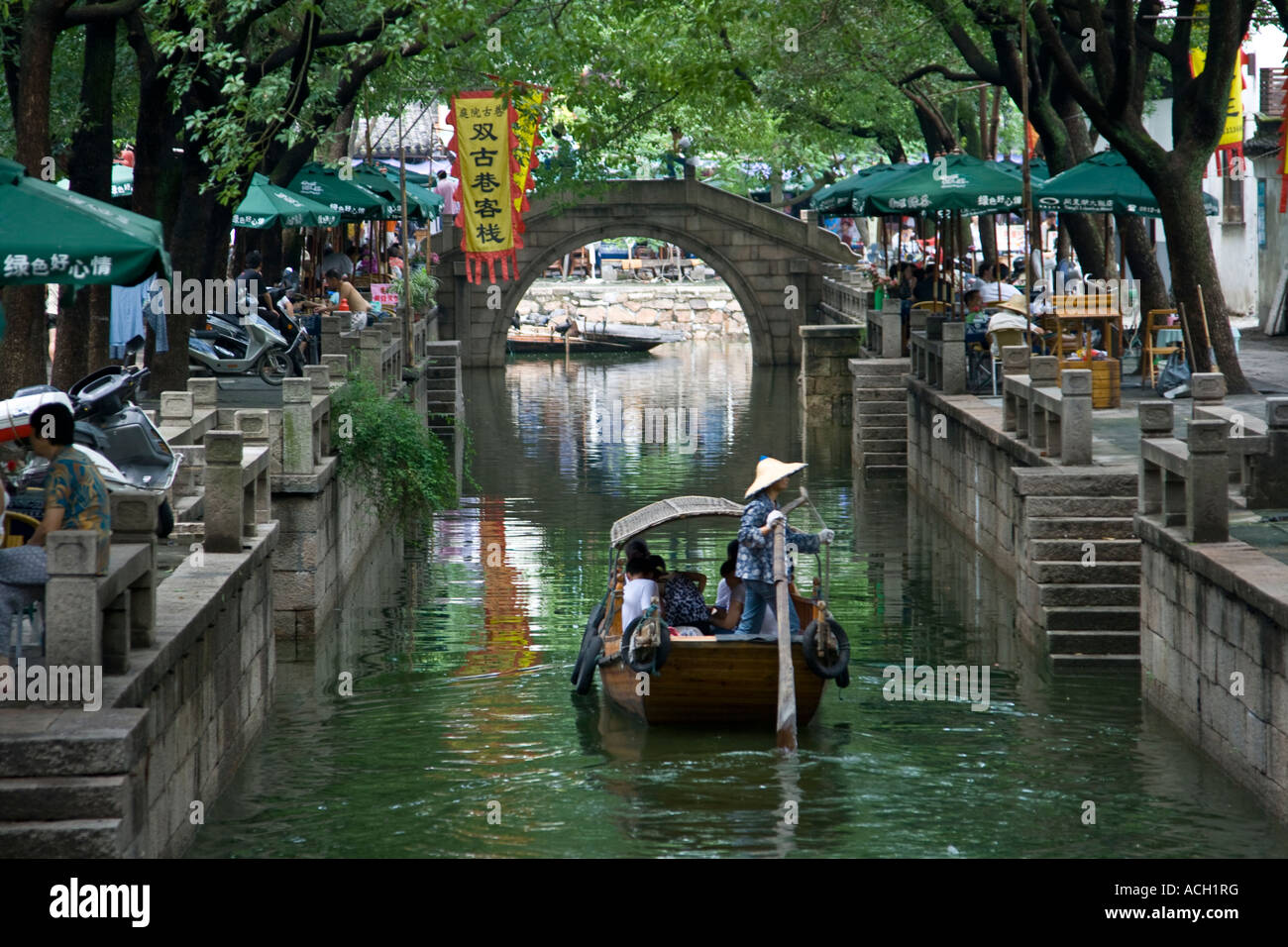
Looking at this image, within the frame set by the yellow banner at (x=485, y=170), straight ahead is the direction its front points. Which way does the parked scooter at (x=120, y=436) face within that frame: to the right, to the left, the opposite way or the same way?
to the left

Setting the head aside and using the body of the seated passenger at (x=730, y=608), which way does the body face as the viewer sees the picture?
to the viewer's left

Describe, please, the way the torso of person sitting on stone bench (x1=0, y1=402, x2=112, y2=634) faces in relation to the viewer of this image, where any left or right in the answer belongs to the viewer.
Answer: facing to the left of the viewer

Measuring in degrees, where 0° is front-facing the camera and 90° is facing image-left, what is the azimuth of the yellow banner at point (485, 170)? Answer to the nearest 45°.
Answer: approximately 0°

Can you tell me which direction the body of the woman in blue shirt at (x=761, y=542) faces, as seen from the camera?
to the viewer's right

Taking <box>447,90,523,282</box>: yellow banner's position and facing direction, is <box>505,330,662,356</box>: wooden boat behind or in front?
behind

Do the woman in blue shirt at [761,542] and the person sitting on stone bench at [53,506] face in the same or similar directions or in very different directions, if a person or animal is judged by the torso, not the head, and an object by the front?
very different directions
